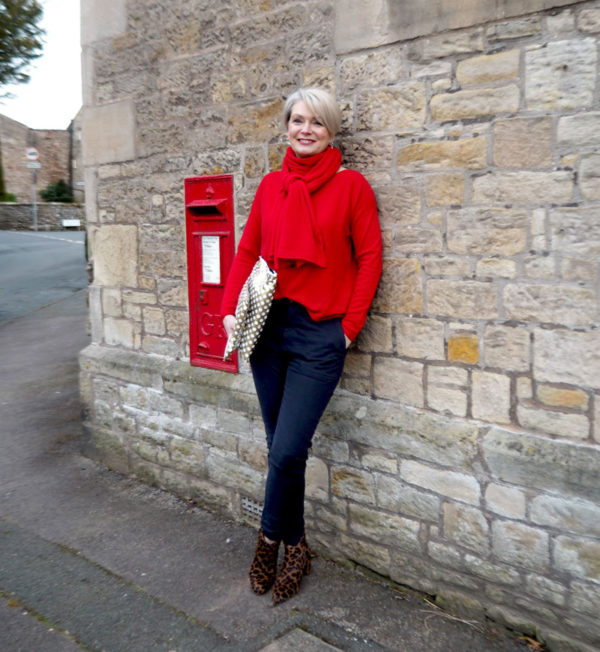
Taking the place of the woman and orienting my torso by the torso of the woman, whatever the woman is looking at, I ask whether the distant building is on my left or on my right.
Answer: on my right

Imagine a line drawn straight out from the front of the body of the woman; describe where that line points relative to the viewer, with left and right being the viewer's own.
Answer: facing the viewer and to the left of the viewer

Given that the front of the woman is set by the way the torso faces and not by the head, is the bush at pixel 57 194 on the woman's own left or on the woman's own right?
on the woman's own right

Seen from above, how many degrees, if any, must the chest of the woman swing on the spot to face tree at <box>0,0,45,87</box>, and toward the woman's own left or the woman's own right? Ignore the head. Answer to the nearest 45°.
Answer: approximately 90° to the woman's own right
